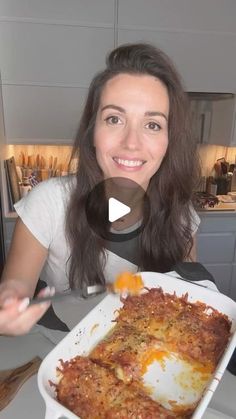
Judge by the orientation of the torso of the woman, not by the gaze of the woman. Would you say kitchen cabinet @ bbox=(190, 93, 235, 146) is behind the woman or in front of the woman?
behind

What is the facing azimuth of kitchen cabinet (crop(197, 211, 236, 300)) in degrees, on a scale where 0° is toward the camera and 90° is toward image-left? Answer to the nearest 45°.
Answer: approximately 0°

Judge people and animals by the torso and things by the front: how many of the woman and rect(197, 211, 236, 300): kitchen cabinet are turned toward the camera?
2

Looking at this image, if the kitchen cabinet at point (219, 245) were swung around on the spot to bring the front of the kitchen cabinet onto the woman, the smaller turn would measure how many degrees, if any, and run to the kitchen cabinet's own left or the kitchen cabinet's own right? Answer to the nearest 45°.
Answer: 0° — it already faces them
